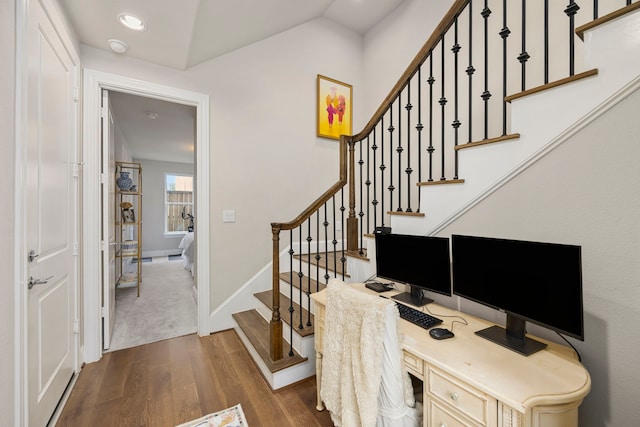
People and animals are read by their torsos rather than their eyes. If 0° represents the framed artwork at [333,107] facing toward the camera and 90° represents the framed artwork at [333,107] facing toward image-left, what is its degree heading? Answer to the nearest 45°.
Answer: approximately 315°

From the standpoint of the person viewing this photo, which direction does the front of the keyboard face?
facing the viewer and to the left of the viewer

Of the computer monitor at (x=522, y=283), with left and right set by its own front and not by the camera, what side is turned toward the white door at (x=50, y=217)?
front

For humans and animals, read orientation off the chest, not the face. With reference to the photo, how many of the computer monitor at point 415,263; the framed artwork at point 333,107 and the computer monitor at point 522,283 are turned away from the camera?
0

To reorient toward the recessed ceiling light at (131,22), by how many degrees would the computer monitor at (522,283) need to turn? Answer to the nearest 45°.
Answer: approximately 45° to its right

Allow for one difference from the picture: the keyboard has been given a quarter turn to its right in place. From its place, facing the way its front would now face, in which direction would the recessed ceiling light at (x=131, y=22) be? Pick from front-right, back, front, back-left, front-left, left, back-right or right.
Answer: front-left

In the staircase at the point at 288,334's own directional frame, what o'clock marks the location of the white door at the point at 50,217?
The white door is roughly at 1 o'clock from the staircase.

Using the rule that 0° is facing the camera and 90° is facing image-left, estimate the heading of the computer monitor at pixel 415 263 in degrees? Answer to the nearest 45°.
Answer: approximately 45°

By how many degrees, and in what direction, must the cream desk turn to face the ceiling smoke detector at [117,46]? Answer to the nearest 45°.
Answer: approximately 45° to its right

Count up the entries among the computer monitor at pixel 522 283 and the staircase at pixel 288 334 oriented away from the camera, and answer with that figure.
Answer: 0
